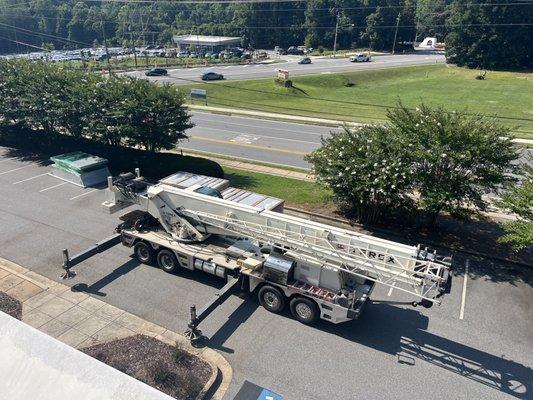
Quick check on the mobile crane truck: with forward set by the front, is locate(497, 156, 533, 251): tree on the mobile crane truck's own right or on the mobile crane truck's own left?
on the mobile crane truck's own left

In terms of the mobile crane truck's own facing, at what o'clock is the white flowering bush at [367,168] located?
The white flowering bush is roughly at 9 o'clock from the mobile crane truck.

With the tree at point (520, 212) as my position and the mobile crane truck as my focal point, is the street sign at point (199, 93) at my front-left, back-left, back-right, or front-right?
front-right

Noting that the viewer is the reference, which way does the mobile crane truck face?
facing the viewer and to the right of the viewer

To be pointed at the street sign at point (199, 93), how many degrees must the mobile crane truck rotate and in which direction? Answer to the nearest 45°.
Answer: approximately 135° to its left

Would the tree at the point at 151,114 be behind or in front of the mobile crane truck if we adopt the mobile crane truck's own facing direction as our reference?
behind

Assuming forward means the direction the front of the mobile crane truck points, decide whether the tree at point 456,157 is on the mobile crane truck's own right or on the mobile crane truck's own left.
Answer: on the mobile crane truck's own left
